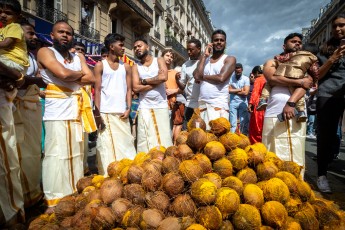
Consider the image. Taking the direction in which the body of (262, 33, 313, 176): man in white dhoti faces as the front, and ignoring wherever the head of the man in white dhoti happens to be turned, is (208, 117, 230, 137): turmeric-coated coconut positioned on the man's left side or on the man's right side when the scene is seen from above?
on the man's right side

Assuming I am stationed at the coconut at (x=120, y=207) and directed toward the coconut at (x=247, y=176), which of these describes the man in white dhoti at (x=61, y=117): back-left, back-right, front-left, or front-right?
back-left

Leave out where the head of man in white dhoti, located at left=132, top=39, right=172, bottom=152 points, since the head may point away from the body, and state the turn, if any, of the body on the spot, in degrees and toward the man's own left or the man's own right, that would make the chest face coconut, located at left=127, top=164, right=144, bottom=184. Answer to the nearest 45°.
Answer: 0° — they already face it

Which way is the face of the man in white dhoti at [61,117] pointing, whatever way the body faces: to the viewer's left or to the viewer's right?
to the viewer's right

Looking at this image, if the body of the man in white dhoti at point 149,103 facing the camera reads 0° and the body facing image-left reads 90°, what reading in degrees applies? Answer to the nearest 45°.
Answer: approximately 0°

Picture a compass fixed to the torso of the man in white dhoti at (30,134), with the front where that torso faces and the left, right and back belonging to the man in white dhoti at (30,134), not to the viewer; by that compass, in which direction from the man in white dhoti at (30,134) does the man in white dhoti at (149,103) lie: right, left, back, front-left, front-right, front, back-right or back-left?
front-left

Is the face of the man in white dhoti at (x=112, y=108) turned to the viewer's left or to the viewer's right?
to the viewer's right
